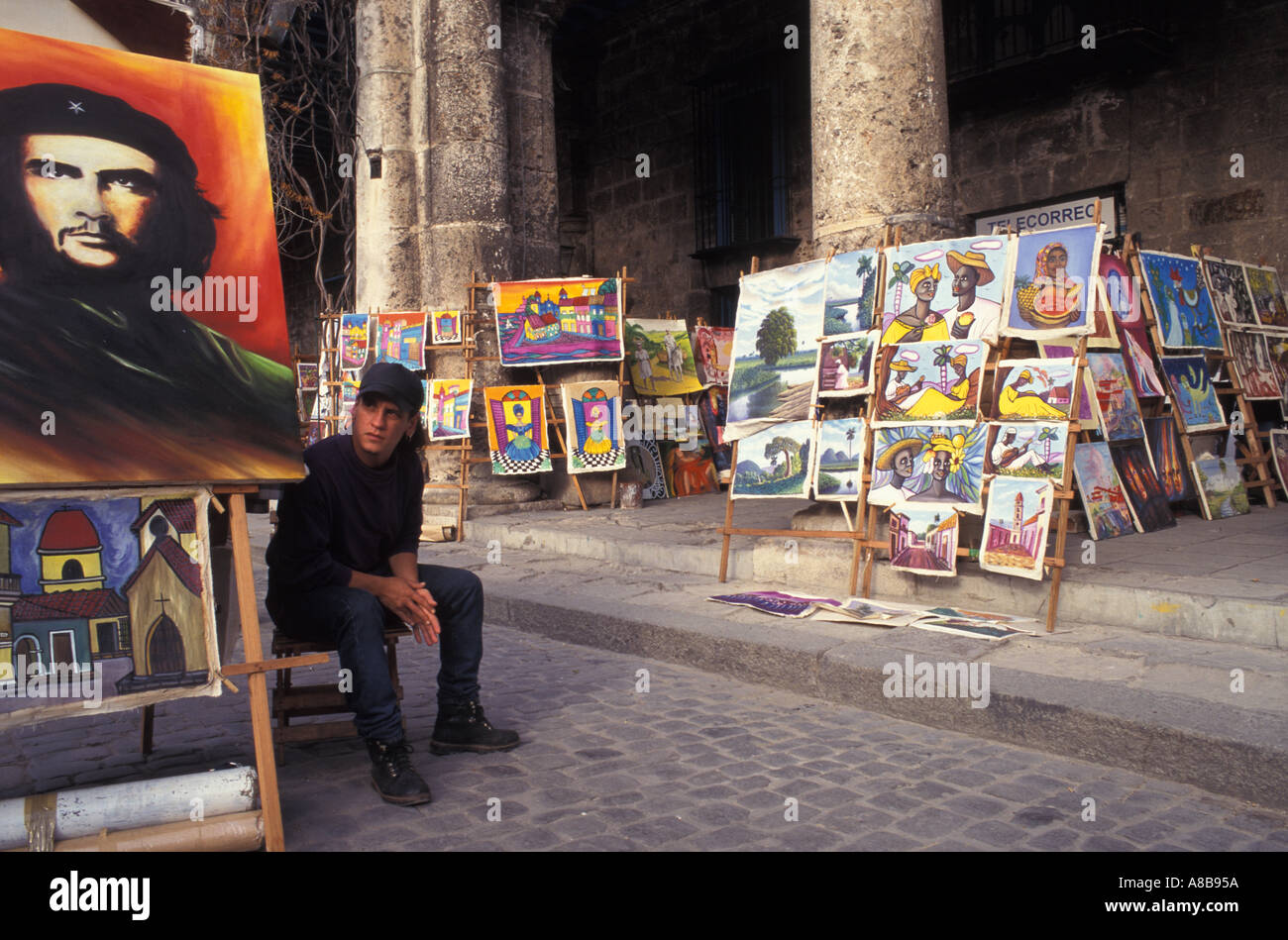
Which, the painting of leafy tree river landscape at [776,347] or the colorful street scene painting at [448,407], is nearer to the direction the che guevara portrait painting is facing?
the painting of leafy tree river landscape

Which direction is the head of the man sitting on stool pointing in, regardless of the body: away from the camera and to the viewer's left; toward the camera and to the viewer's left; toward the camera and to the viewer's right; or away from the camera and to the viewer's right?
toward the camera and to the viewer's left

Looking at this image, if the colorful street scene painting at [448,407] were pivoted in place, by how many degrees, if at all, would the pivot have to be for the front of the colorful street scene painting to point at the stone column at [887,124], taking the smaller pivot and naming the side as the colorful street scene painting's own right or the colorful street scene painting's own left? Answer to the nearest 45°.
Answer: approximately 45° to the colorful street scene painting's own left

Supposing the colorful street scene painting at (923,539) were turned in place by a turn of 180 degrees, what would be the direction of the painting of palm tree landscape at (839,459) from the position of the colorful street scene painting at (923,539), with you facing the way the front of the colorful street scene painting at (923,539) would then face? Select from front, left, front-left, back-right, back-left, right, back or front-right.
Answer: front-left

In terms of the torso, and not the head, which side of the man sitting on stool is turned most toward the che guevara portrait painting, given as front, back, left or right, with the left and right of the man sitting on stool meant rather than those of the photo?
right

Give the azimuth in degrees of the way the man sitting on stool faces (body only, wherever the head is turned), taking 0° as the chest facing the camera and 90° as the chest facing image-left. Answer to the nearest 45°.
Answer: approximately 315°

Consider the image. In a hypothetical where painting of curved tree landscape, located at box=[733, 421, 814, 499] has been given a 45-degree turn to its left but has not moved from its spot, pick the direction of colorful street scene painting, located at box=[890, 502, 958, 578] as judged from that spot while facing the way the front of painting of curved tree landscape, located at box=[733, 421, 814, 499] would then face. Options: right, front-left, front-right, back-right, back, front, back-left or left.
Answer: front-left

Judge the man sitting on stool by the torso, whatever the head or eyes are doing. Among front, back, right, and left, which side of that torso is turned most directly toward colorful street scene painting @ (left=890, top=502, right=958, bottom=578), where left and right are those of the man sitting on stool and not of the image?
left

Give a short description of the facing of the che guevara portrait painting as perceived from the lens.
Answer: facing the viewer and to the right of the viewer

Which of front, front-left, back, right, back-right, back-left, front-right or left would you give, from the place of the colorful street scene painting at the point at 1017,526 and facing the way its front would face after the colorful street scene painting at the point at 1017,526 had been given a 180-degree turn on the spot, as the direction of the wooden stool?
back-left

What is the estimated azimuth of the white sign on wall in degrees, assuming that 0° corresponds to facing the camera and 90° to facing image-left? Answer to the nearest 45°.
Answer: approximately 45°

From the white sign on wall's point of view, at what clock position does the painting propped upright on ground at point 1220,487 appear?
The painting propped upright on ground is roughly at 10 o'clock from the white sign on wall.

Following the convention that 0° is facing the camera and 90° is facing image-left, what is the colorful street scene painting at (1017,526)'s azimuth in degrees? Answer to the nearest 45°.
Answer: approximately 0°

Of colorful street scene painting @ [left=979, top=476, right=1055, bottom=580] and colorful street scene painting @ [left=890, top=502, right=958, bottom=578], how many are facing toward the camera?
2
